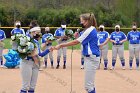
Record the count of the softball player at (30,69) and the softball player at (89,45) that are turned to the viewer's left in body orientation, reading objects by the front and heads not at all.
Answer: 1

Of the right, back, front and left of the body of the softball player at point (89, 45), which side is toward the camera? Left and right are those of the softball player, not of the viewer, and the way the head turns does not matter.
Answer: left

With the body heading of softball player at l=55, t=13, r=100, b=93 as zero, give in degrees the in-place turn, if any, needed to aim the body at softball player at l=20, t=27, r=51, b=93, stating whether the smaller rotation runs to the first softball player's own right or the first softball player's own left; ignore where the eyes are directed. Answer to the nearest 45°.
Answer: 0° — they already face them

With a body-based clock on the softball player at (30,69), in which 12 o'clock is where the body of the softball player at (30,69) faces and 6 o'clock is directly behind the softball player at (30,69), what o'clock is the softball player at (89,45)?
the softball player at (89,45) is roughly at 11 o'clock from the softball player at (30,69).

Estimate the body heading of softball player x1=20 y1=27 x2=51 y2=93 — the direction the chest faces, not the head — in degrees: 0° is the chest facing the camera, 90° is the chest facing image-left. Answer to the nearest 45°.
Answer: approximately 315°
